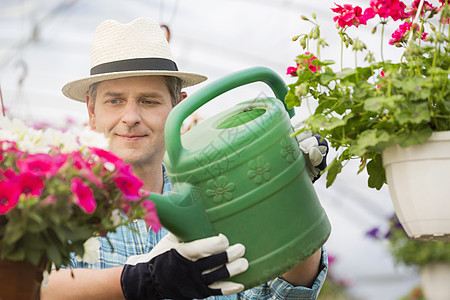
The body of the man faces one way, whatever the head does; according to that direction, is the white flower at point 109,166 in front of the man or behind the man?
in front

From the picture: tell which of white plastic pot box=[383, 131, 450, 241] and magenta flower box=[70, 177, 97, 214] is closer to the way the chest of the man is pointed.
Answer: the magenta flower

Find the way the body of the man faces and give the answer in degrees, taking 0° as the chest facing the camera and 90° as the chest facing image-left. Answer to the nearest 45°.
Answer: approximately 0°

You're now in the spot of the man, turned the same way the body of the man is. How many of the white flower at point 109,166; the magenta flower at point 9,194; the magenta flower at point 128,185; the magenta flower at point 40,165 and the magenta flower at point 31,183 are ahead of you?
5

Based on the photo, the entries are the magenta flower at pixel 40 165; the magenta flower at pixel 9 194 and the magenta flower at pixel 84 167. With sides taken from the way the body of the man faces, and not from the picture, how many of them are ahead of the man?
3

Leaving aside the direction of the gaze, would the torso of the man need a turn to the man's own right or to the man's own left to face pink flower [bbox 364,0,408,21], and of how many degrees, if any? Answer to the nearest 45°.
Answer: approximately 45° to the man's own left

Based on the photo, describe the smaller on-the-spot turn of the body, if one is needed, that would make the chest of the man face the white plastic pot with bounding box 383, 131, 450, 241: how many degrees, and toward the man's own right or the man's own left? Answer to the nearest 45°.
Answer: approximately 45° to the man's own left

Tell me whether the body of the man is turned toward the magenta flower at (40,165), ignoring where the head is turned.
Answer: yes
